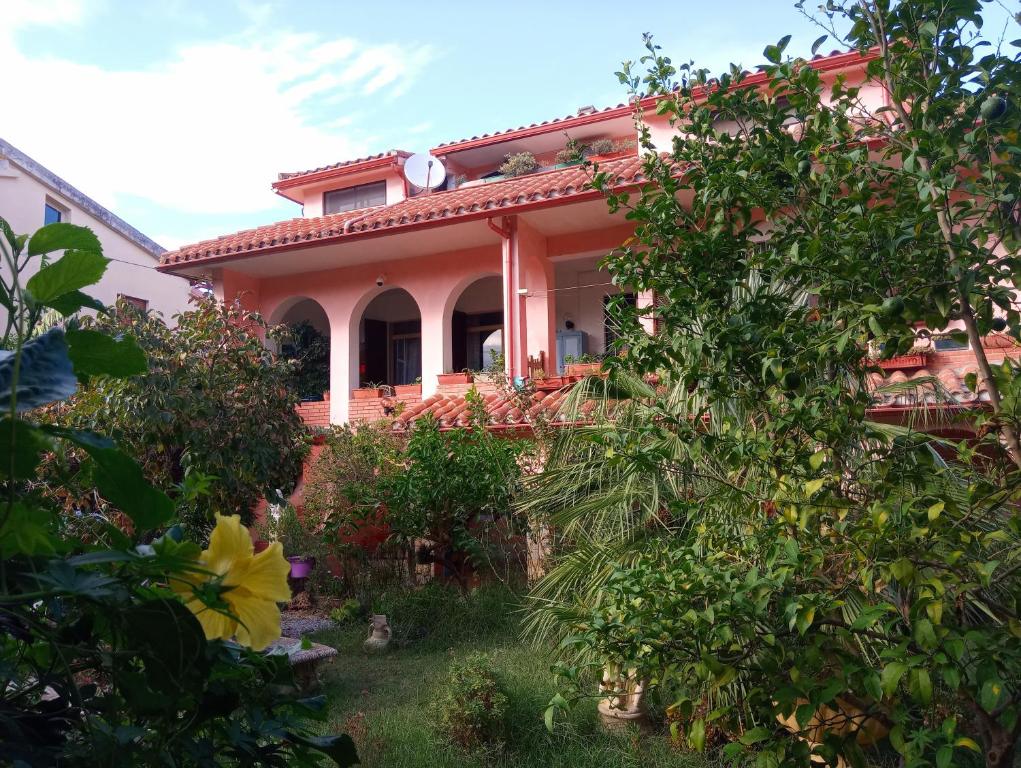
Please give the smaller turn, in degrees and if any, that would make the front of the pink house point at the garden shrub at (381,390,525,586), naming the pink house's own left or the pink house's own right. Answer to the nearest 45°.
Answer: approximately 45° to the pink house's own left

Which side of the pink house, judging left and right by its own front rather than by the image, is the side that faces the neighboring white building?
right

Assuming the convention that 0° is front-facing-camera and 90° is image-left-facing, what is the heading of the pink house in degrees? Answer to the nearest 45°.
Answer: approximately 45°

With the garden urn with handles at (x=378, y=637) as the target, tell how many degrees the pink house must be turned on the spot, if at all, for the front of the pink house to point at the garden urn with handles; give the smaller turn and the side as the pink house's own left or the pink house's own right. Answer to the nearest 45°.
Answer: approximately 45° to the pink house's own left

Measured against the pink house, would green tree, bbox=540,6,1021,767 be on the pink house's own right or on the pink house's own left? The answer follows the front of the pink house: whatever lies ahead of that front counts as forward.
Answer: on the pink house's own left

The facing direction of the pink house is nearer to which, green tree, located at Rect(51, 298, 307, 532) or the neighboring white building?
the green tree
